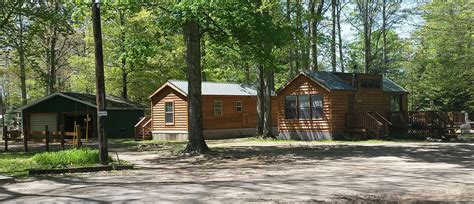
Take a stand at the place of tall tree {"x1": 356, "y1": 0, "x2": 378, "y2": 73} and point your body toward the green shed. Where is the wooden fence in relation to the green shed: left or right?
left

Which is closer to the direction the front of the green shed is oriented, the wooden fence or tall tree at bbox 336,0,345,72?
the wooden fence

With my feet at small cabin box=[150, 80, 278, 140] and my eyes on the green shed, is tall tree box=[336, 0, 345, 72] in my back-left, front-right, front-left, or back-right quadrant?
back-right

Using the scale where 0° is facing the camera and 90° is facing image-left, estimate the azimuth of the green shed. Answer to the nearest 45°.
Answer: approximately 45°

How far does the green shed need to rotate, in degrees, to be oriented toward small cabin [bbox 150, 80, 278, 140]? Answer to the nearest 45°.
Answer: approximately 90° to its left

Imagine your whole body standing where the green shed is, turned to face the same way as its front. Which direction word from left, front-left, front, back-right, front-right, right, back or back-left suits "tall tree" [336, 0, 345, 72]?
back-left

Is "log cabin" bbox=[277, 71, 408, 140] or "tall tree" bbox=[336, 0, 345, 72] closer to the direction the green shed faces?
the log cabin

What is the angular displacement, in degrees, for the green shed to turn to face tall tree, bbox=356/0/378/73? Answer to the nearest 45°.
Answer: approximately 135° to its left

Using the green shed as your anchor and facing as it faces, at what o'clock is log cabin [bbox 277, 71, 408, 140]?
The log cabin is roughly at 9 o'clock from the green shed.

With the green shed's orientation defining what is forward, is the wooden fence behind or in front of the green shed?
in front
